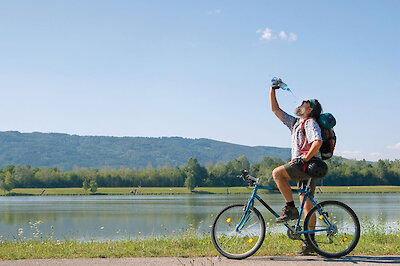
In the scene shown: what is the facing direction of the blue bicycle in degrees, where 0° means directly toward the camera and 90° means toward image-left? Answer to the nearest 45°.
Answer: approximately 90°

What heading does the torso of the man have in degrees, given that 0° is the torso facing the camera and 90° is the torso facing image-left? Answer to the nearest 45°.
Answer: approximately 90°
